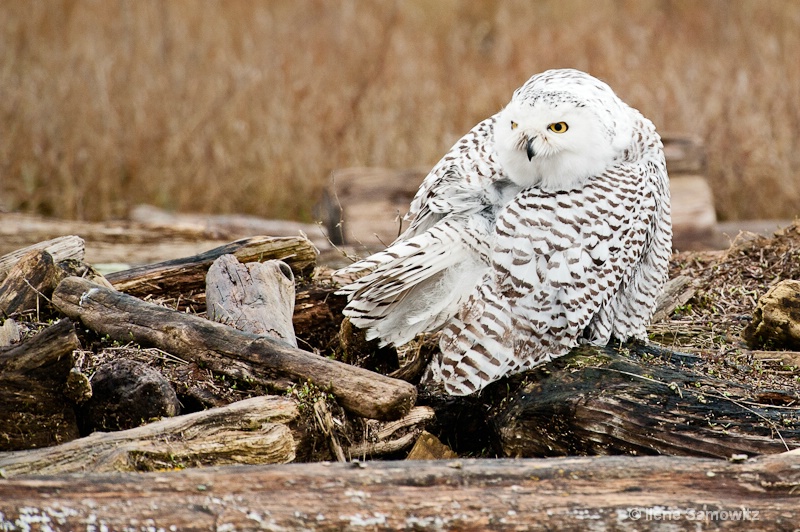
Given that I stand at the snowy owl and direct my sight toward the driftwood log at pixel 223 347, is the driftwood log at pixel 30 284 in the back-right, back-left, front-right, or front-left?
front-right

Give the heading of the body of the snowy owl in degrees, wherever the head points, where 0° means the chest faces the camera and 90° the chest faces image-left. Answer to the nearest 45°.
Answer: approximately 225°

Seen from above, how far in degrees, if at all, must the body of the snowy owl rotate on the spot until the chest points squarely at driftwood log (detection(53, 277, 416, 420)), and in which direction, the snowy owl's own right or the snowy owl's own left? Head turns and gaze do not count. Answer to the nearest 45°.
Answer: approximately 135° to the snowy owl's own left

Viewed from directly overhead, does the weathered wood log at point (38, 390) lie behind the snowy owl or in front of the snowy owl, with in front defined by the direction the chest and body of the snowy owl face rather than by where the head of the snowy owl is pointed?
behind

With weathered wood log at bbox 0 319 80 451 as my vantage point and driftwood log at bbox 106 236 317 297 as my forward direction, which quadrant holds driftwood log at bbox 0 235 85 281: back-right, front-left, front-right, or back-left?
front-left

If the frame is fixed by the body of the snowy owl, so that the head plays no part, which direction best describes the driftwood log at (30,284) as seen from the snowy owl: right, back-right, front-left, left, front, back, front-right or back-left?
back-left

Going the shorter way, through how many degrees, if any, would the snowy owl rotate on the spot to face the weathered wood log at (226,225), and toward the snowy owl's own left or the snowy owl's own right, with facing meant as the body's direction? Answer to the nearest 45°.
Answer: approximately 90° to the snowy owl's own left

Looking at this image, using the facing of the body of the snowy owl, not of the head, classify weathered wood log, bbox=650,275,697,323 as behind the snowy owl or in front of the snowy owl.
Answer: in front

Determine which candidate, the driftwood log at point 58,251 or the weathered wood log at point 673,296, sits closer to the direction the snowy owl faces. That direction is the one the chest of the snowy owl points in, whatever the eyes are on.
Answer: the weathered wood log
